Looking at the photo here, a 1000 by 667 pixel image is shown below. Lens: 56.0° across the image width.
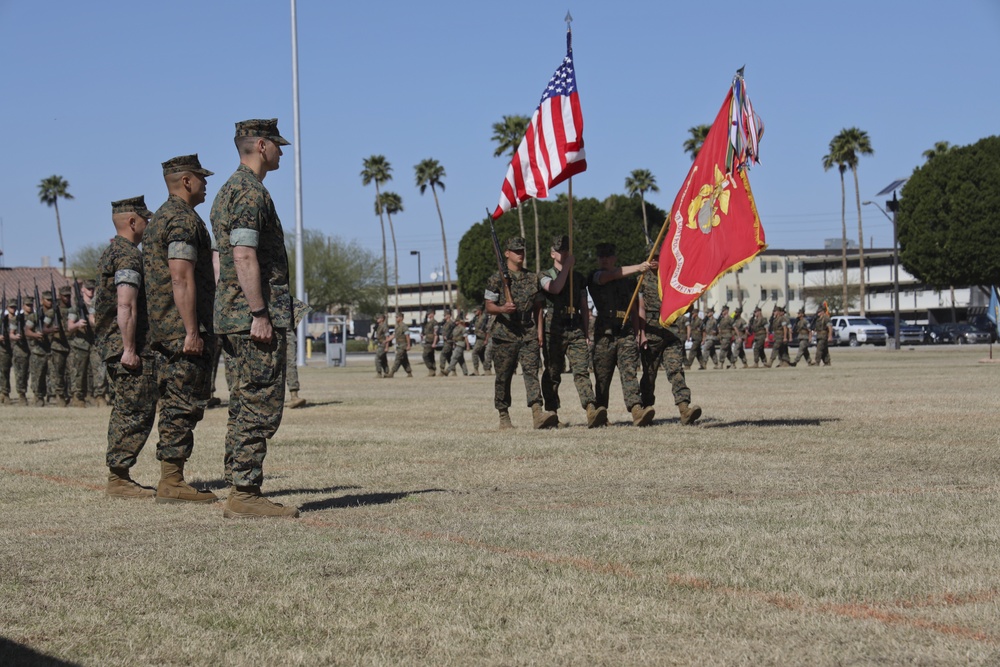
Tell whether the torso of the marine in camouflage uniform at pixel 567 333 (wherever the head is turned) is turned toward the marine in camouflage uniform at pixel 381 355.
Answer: no

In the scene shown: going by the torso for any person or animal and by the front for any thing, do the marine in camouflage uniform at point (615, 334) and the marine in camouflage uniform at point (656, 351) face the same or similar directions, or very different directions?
same or similar directions

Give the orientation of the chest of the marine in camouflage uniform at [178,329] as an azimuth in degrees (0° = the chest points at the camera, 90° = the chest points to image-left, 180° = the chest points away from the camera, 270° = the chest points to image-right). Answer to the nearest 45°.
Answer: approximately 270°

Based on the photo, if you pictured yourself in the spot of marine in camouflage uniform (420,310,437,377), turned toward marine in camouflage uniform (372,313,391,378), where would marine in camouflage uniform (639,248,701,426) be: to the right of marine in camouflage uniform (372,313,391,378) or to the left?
left

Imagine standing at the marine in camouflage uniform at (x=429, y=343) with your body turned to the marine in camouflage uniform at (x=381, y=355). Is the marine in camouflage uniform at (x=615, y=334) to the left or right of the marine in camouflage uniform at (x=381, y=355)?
left

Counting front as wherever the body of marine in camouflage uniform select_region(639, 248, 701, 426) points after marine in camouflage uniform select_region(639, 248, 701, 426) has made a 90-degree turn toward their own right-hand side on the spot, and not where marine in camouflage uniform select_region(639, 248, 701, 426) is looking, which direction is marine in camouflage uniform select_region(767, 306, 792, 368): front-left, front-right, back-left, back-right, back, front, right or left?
back-right

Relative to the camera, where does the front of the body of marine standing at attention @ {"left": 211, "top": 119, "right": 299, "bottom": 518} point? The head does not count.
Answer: to the viewer's right

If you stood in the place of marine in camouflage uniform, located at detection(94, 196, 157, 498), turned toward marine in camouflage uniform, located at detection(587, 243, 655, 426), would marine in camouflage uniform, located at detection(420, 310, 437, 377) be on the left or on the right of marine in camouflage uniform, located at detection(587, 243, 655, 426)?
left

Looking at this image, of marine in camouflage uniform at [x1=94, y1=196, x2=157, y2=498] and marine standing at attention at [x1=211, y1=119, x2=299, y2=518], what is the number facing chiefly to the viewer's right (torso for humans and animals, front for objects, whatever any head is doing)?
2

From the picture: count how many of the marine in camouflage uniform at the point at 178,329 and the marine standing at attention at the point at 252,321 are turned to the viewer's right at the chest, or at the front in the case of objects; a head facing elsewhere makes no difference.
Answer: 2

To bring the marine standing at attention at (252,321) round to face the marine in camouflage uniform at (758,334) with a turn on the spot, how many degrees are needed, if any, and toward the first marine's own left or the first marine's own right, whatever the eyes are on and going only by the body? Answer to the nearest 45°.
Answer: approximately 45° to the first marine's own left

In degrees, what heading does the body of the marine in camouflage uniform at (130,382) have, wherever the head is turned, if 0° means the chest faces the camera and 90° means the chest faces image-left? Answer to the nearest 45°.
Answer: approximately 270°

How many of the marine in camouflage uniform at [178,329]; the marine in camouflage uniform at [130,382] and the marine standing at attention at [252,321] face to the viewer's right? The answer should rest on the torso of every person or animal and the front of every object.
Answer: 3

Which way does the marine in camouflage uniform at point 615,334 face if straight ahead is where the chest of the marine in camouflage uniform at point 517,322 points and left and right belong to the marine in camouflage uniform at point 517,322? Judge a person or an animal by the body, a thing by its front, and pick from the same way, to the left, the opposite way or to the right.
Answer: the same way
